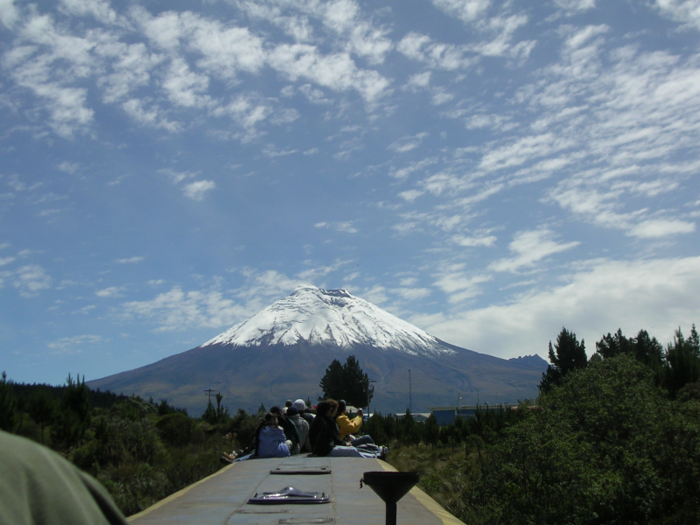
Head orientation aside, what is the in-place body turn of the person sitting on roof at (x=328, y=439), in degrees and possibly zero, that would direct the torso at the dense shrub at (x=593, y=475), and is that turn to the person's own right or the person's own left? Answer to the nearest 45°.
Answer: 0° — they already face it

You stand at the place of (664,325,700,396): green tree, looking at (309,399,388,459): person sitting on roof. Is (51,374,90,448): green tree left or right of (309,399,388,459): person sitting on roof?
right

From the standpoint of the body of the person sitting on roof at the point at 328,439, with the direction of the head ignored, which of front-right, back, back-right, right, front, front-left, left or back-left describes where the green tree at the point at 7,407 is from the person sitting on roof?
back-left

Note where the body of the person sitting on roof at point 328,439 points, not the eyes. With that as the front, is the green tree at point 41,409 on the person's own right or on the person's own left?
on the person's own left
